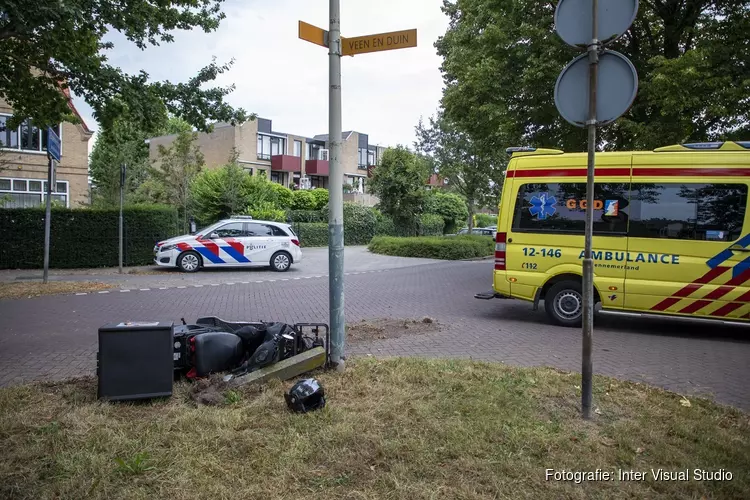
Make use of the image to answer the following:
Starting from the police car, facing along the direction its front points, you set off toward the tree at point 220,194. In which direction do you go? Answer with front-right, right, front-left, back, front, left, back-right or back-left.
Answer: right

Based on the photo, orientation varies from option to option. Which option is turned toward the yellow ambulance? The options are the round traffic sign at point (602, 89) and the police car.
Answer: the round traffic sign

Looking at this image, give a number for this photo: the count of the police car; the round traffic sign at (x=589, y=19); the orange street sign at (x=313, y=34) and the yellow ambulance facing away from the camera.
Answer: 1

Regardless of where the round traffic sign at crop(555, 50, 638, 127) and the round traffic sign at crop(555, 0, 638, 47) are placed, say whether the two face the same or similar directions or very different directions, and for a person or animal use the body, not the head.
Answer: same or similar directions

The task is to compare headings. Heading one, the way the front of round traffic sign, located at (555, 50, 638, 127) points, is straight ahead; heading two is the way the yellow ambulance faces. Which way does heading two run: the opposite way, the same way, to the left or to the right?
to the right

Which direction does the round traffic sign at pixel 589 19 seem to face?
away from the camera

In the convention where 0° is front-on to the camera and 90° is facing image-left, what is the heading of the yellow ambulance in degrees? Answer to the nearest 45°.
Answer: approximately 270°

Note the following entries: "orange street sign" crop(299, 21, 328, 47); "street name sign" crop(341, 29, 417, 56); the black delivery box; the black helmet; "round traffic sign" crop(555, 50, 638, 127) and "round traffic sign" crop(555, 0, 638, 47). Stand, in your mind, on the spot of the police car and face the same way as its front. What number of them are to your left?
6

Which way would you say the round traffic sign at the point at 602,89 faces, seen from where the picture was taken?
facing away from the viewer

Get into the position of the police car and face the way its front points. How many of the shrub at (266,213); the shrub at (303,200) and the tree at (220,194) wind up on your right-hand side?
3

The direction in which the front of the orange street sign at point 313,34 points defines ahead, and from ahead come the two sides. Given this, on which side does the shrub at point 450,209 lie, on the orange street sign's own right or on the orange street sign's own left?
on the orange street sign's own left

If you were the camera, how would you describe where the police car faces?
facing to the left of the viewer
